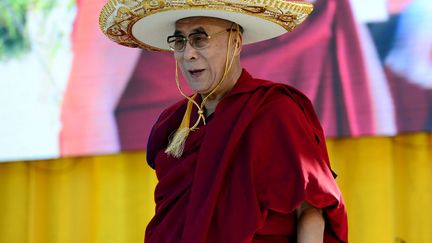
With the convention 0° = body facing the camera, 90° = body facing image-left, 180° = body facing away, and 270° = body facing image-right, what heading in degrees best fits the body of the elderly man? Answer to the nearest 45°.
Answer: approximately 45°
